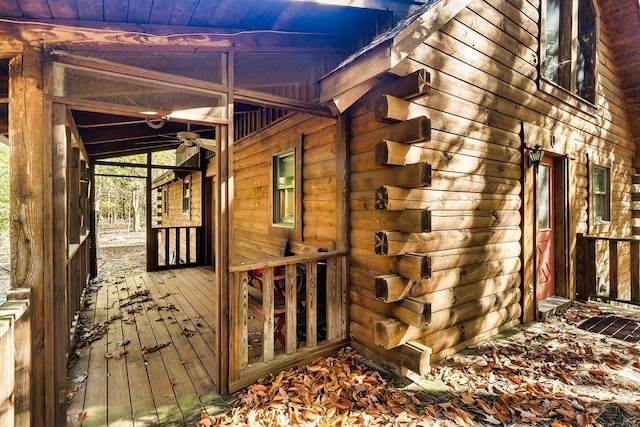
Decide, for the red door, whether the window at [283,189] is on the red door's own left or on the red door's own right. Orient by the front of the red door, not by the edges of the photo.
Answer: on the red door's own right

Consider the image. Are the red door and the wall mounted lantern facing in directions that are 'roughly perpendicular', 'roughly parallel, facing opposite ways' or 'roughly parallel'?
roughly parallel

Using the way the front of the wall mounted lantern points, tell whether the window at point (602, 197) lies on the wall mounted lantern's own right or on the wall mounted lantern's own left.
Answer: on the wall mounted lantern's own left

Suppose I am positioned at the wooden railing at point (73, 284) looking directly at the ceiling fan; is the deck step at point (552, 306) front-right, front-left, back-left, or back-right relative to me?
front-right

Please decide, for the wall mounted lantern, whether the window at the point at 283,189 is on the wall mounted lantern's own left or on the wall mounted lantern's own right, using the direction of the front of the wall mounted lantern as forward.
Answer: on the wall mounted lantern's own right

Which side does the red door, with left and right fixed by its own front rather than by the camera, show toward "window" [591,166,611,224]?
left

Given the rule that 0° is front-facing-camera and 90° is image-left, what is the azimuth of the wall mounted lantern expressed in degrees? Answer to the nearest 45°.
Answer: approximately 315°

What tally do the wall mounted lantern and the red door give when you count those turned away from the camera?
0

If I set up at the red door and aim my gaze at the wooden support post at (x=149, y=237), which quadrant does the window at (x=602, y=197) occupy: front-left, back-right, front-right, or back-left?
back-right

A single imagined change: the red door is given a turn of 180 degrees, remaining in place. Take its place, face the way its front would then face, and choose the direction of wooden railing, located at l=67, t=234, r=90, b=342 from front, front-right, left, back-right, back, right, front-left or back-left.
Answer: left

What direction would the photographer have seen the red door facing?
facing the viewer and to the right of the viewer

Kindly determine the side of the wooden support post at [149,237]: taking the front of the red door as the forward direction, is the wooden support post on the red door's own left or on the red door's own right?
on the red door's own right
